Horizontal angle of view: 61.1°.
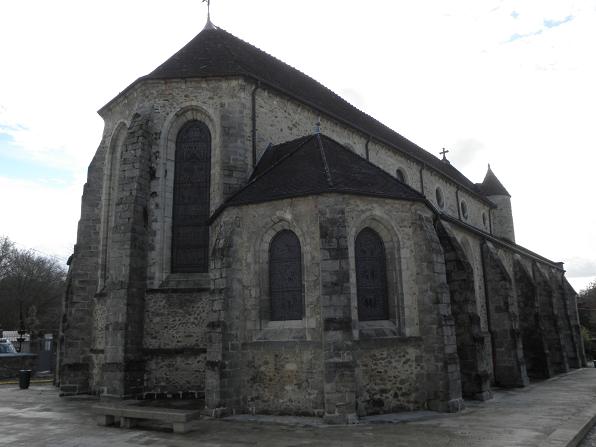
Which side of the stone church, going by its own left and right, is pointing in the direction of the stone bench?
back

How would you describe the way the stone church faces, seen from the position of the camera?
facing away from the viewer and to the right of the viewer
